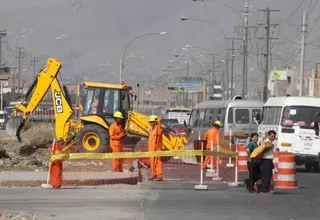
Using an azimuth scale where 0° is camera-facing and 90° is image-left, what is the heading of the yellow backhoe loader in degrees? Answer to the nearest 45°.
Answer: approximately 270°

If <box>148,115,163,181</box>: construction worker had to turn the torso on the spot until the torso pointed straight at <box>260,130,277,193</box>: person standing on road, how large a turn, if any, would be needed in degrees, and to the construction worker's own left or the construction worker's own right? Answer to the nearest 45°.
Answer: approximately 135° to the construction worker's own left

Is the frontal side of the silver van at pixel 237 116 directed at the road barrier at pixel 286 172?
no

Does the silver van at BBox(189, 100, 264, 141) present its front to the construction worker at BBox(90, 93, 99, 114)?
no

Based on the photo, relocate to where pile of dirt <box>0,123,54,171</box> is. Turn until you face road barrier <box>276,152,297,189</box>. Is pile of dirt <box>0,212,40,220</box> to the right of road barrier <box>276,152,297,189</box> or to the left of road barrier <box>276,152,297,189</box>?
right

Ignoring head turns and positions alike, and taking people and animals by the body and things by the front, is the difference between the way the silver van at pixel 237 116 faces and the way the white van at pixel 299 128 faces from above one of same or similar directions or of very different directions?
same or similar directions
